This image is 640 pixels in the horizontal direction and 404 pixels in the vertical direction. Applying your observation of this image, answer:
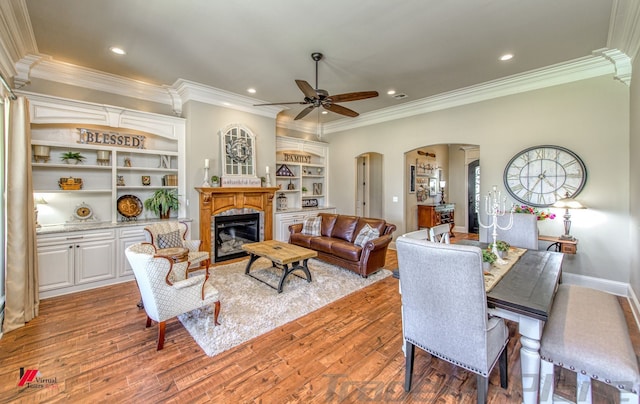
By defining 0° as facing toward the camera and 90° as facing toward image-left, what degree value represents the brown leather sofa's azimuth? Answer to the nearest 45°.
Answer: approximately 45°

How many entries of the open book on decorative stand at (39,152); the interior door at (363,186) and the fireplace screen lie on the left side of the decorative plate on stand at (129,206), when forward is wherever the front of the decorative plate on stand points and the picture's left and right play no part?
2

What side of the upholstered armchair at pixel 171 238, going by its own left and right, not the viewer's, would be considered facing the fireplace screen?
left

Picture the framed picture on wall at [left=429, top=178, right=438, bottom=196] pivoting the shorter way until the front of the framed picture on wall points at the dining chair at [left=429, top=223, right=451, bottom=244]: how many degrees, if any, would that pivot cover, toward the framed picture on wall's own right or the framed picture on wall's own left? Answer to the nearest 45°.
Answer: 0° — it already faces it

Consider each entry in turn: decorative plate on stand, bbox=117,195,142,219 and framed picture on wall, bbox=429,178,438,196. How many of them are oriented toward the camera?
2

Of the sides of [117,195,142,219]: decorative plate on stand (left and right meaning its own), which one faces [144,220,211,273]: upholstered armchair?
front

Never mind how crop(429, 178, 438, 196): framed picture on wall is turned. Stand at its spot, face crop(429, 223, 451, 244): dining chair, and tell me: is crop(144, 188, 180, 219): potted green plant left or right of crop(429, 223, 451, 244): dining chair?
right

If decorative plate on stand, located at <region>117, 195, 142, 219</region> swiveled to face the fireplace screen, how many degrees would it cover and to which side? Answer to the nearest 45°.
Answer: approximately 90° to its left

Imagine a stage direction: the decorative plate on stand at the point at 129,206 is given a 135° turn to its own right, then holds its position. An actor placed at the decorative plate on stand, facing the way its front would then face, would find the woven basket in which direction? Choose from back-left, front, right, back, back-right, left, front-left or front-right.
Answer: front-left

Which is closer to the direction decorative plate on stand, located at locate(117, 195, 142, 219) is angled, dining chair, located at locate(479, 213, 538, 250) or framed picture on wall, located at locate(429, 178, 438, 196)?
the dining chair

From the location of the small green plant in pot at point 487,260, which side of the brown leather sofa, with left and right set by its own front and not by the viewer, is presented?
left

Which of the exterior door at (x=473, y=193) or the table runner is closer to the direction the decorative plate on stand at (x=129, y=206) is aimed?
the table runner
